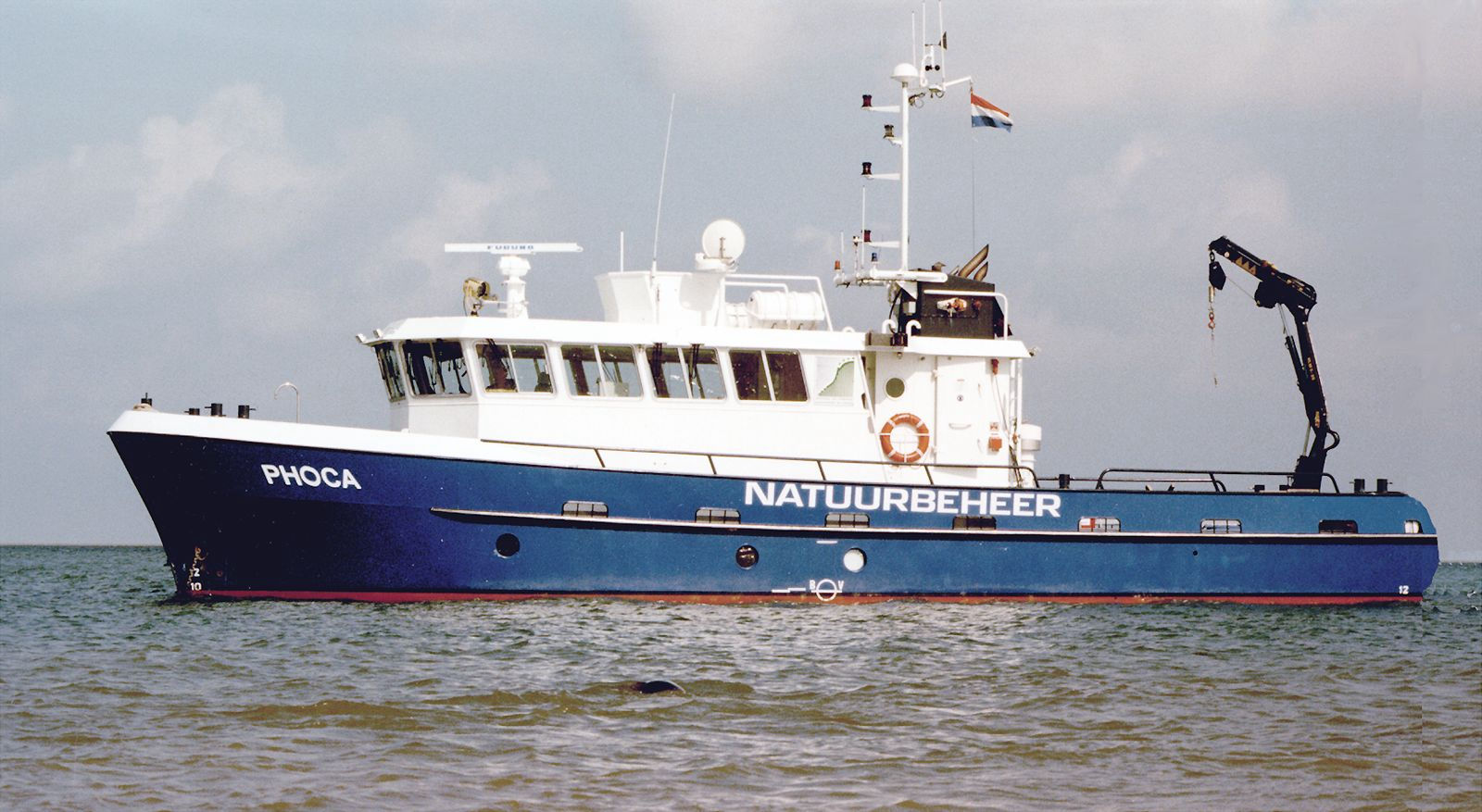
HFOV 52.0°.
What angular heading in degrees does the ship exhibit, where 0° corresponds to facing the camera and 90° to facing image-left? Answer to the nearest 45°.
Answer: approximately 90°
